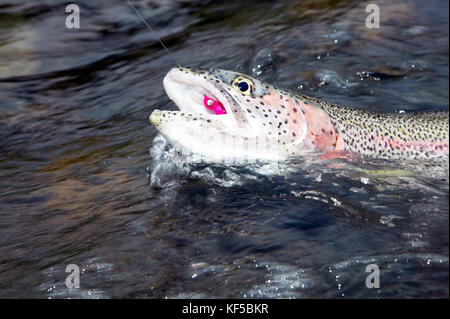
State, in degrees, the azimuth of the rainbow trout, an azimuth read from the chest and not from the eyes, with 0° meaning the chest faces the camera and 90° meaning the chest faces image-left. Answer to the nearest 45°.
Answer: approximately 90°
